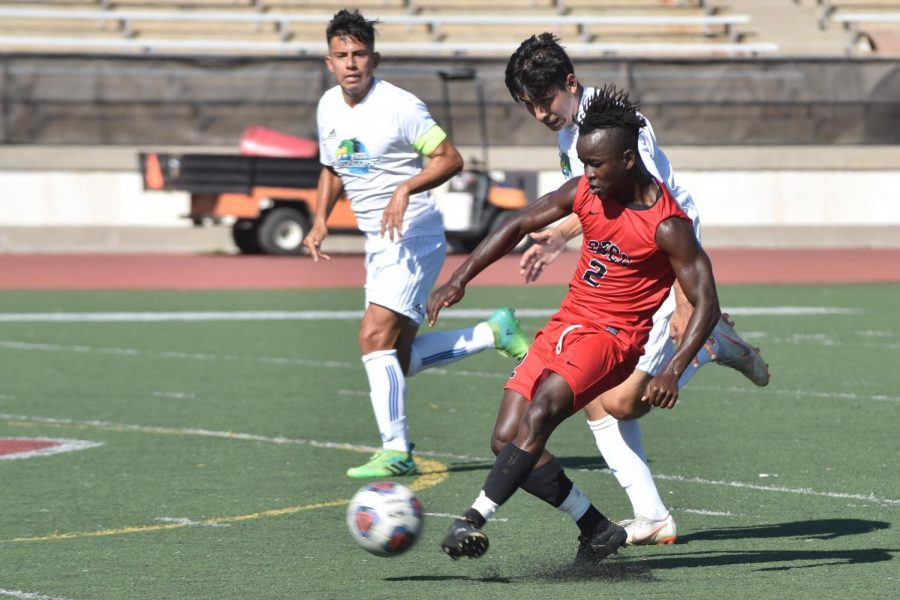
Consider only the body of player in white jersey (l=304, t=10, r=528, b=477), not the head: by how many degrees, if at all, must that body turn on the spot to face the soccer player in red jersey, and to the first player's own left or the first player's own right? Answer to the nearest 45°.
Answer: approximately 45° to the first player's own left

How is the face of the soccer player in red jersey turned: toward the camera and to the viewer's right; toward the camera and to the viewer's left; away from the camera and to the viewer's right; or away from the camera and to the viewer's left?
toward the camera and to the viewer's left

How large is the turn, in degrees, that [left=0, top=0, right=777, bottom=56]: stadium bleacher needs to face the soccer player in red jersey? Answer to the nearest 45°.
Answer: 0° — it already faces them

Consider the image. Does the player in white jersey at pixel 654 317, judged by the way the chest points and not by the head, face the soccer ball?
yes

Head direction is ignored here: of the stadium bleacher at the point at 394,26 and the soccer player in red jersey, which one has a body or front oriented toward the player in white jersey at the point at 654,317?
the stadium bleacher

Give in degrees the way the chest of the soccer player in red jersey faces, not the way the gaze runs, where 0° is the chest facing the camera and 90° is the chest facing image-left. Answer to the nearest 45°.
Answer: approximately 45°

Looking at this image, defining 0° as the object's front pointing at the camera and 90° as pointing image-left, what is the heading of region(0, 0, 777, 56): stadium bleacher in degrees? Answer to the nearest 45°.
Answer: approximately 0°

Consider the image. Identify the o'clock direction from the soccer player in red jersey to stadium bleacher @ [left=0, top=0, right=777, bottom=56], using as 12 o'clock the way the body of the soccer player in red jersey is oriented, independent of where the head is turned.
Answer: The stadium bleacher is roughly at 4 o'clock from the soccer player in red jersey.

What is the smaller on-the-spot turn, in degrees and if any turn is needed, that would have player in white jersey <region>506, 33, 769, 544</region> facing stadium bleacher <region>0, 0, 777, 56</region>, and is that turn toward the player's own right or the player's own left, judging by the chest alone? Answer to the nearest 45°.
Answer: approximately 135° to the player's own right

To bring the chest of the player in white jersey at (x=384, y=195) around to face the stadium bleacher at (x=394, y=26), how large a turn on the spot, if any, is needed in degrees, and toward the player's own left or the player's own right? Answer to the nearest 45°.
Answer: approximately 135° to the player's own right
